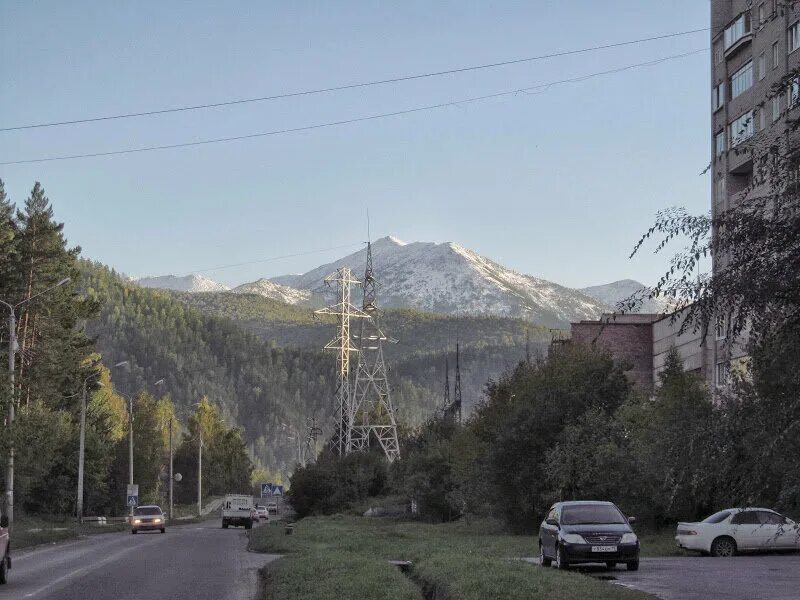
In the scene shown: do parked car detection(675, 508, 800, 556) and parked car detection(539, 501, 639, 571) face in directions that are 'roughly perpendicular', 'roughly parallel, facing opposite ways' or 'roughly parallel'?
roughly perpendicular

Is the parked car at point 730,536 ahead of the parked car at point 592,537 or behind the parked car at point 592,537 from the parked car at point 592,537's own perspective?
behind

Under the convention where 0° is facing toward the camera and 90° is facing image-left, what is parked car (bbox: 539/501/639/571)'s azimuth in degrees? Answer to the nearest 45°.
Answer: approximately 0°
